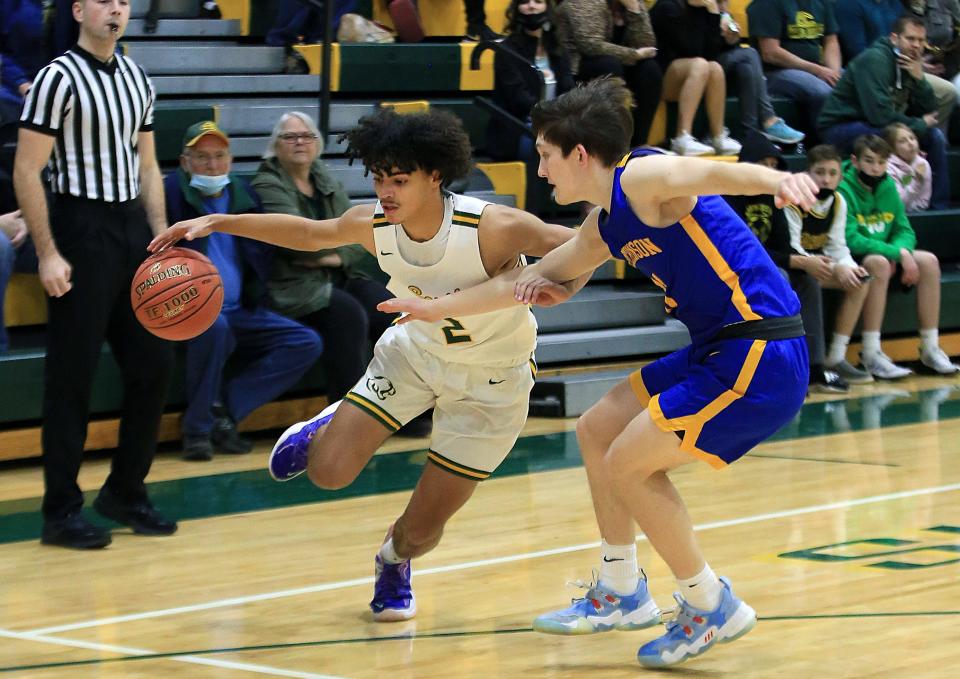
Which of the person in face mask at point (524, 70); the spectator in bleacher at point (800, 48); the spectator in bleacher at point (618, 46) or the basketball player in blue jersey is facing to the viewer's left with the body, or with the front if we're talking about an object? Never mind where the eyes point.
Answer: the basketball player in blue jersey

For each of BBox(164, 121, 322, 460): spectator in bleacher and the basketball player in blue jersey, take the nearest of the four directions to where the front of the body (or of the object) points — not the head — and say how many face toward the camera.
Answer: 1

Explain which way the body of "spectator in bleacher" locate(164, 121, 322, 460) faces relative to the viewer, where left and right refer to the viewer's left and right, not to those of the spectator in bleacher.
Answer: facing the viewer

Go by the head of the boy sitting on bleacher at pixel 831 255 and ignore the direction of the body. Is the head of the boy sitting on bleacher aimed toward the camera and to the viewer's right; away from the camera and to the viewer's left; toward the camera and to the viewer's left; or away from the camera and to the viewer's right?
toward the camera and to the viewer's left

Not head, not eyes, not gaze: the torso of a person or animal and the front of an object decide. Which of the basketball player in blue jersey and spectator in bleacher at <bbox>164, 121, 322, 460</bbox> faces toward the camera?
the spectator in bleacher

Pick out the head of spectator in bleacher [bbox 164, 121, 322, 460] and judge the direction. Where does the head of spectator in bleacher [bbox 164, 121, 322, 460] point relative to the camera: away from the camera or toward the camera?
toward the camera

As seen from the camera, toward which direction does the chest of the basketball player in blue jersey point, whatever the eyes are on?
to the viewer's left

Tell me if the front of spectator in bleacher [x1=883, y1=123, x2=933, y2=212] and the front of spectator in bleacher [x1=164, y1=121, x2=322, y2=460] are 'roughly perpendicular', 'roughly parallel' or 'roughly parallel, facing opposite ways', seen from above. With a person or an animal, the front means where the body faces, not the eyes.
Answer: roughly parallel

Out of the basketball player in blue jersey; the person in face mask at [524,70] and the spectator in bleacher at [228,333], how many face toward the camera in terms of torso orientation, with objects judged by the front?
2

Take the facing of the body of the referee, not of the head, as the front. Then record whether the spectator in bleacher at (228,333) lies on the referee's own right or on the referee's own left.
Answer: on the referee's own left

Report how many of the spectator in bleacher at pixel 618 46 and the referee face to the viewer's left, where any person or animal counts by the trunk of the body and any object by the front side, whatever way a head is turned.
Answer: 0

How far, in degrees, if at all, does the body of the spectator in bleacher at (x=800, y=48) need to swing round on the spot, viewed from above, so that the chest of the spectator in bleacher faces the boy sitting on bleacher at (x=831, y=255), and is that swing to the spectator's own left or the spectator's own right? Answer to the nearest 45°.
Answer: approximately 45° to the spectator's own right

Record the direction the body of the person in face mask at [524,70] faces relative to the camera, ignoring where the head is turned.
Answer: toward the camera

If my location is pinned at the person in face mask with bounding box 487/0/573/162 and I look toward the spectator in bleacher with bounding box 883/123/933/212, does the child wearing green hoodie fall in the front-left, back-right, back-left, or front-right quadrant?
front-right

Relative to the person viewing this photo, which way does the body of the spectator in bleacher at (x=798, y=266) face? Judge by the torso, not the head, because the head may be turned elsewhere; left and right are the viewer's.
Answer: facing the viewer and to the right of the viewer

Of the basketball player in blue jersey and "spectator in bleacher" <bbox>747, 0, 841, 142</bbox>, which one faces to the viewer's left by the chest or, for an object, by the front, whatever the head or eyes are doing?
the basketball player in blue jersey

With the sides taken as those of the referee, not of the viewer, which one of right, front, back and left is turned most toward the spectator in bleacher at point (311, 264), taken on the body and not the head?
left
